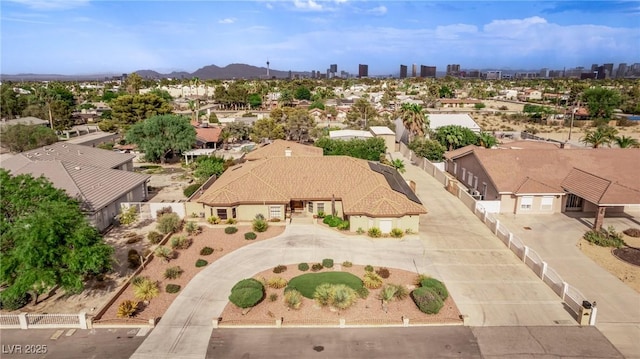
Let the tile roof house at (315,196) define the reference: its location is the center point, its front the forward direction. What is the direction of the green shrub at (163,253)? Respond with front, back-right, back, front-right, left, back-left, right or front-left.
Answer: front-right

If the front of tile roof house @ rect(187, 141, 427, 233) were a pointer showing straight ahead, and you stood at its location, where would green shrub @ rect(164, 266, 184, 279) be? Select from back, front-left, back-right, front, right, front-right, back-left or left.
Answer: front-right

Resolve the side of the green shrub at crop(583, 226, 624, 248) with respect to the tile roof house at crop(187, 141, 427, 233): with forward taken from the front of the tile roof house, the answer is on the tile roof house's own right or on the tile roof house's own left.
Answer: on the tile roof house's own left

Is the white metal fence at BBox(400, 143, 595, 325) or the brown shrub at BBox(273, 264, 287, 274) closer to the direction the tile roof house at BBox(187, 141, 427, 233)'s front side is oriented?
the brown shrub

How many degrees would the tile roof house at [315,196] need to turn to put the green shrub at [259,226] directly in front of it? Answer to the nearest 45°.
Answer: approximately 45° to its right

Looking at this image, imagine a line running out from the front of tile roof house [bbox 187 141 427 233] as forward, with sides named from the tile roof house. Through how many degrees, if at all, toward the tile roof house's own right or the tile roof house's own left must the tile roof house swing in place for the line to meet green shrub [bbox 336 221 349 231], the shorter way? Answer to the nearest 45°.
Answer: approximately 45° to the tile roof house's own left

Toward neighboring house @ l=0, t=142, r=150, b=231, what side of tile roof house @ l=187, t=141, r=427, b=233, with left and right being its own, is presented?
right

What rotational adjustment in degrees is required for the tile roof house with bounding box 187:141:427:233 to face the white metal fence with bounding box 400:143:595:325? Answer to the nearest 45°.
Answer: approximately 45° to its left

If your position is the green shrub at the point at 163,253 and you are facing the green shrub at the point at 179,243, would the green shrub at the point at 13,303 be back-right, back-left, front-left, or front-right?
back-left

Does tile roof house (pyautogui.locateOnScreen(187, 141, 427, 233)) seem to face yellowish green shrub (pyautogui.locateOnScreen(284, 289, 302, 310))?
yes

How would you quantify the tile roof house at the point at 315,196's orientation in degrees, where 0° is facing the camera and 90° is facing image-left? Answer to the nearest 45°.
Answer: approximately 0°

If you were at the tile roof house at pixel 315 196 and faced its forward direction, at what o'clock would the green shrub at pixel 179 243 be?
The green shrub is roughly at 2 o'clock from the tile roof house.

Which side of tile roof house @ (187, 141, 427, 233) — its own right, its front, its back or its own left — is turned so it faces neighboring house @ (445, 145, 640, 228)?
left

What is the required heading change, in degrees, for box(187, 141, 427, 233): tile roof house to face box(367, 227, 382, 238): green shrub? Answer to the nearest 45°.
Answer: approximately 45° to its left
